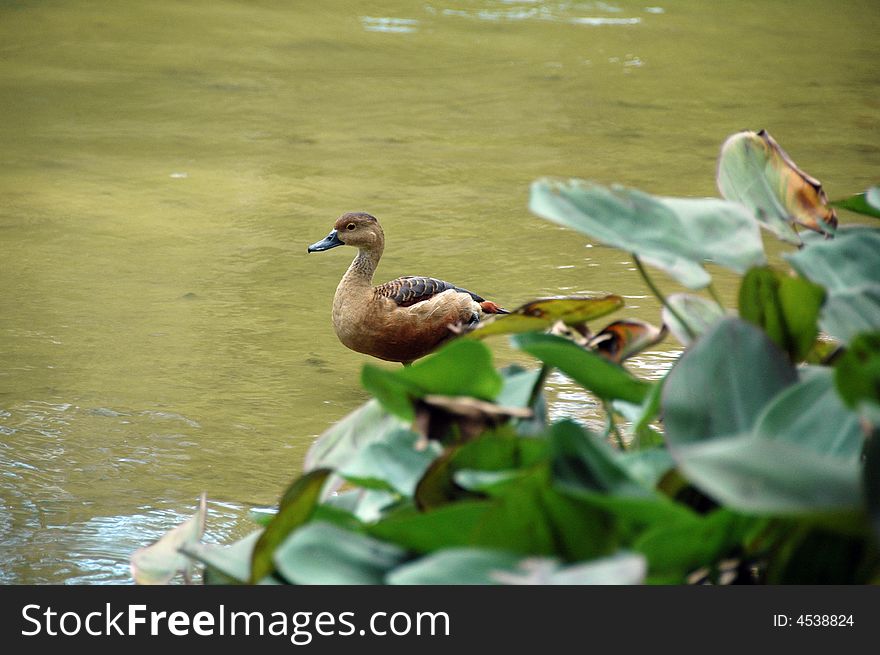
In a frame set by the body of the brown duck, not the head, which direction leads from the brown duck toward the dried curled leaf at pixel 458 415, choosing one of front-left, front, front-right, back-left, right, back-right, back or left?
left

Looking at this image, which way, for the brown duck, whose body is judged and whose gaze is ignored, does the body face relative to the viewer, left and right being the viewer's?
facing to the left of the viewer

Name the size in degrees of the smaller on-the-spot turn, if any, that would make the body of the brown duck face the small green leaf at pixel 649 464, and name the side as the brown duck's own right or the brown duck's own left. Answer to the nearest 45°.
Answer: approximately 90° to the brown duck's own left
